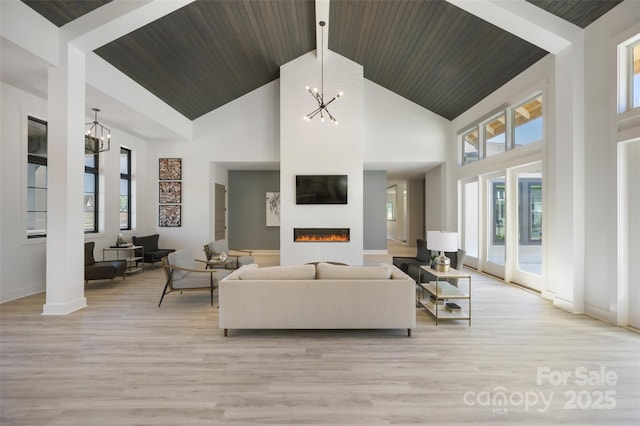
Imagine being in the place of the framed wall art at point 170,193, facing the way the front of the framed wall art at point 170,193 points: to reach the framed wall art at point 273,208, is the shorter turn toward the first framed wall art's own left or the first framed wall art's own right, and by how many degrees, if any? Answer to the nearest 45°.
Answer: approximately 90° to the first framed wall art's own left

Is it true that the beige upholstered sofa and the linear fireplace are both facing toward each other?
yes

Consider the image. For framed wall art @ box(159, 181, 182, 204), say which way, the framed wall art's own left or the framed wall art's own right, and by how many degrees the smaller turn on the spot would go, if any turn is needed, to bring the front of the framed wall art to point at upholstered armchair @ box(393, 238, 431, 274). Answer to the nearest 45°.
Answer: approximately 45° to the framed wall art's own left

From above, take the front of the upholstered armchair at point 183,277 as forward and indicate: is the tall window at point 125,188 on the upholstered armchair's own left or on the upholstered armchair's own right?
on the upholstered armchair's own left

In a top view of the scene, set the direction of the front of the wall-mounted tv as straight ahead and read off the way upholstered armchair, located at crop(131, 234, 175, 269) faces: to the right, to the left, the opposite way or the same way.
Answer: to the left

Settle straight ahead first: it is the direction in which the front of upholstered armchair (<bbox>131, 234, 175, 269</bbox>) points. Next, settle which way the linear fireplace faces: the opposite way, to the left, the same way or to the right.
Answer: to the right

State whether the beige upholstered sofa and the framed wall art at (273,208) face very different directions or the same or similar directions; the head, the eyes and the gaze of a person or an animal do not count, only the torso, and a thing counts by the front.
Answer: very different directions

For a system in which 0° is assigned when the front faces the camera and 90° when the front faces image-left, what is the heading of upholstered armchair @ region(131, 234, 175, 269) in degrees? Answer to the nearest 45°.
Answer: approximately 315°

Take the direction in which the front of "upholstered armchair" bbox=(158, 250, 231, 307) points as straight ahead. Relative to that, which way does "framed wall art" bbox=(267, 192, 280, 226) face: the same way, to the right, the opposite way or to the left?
to the right

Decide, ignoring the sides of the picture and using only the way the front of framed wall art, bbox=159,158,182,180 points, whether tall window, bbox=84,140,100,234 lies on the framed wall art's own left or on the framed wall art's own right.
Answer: on the framed wall art's own right

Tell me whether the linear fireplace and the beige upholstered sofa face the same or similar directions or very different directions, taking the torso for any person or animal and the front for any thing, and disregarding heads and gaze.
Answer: very different directions
